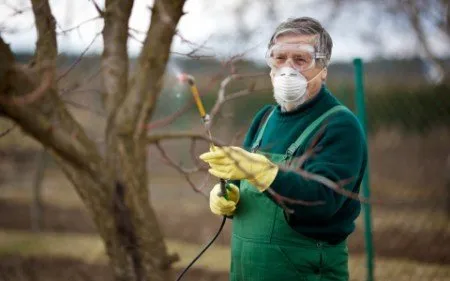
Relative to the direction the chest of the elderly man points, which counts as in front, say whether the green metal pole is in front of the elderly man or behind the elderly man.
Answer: behind

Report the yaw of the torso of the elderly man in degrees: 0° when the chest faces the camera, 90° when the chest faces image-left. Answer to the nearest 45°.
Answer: approximately 45°

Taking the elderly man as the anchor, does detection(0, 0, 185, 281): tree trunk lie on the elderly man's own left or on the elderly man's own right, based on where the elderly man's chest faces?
on the elderly man's own right

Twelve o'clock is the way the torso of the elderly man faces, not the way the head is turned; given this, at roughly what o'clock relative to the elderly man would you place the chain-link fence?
The chain-link fence is roughly at 5 o'clock from the elderly man.

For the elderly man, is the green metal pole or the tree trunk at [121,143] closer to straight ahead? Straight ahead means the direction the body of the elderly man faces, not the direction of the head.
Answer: the tree trunk
